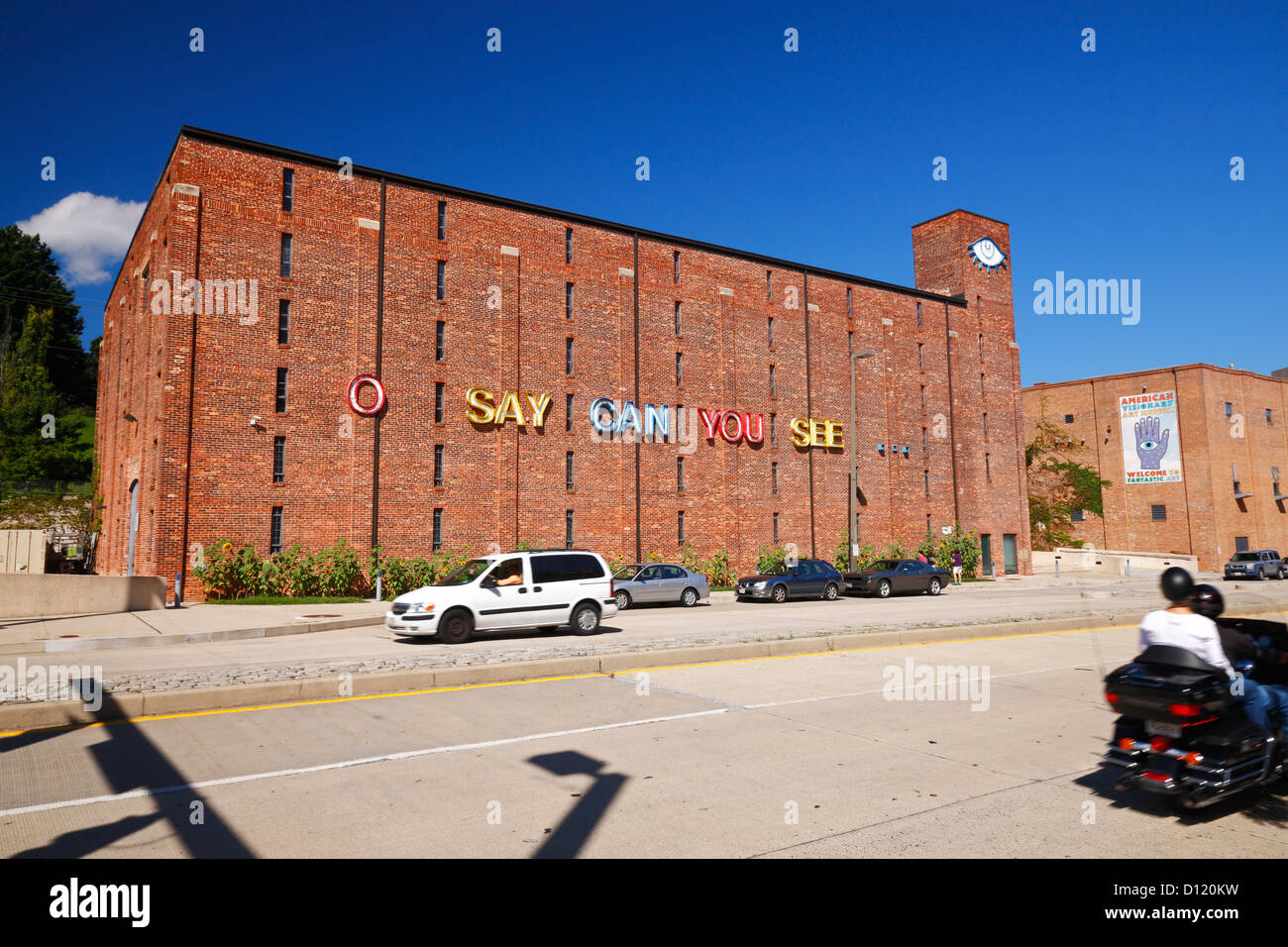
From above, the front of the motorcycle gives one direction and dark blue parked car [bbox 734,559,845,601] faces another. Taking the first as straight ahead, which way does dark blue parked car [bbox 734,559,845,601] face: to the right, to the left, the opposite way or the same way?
the opposite way

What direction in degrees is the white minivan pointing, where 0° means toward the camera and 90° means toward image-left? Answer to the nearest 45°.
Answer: approximately 45°

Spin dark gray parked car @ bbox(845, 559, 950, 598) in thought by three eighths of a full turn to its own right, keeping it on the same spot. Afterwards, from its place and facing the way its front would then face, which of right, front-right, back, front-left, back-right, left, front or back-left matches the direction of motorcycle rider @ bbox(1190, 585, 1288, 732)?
back

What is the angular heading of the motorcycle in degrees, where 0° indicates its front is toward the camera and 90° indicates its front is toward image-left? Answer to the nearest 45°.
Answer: approximately 225°

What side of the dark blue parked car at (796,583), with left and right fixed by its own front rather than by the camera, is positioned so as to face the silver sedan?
front

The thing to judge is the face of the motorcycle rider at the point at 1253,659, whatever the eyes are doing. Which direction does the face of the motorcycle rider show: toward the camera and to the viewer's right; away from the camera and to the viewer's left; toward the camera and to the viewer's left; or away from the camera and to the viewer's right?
away from the camera and to the viewer's right

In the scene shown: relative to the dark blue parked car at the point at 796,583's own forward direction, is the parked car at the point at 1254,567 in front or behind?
behind

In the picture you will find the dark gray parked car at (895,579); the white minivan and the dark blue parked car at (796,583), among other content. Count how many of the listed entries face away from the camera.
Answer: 0

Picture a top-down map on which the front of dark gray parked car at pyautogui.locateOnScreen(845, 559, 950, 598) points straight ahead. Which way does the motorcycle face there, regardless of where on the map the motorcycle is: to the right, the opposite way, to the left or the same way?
the opposite way

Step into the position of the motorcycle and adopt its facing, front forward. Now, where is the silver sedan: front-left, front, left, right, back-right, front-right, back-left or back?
left

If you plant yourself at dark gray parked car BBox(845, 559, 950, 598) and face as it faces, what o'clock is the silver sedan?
The silver sedan is roughly at 12 o'clock from the dark gray parked car.

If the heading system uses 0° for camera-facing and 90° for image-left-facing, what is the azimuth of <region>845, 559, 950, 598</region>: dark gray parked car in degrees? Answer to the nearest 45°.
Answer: approximately 45°

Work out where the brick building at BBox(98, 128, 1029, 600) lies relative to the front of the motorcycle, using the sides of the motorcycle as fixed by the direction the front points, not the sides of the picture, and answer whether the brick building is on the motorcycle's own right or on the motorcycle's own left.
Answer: on the motorcycle's own left

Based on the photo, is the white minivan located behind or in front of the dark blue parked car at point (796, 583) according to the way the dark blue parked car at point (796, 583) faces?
in front

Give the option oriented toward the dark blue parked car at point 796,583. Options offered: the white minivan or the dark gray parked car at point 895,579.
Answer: the dark gray parked car at point 895,579

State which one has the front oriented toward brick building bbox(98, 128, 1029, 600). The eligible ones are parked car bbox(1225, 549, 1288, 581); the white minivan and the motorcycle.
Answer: the parked car
